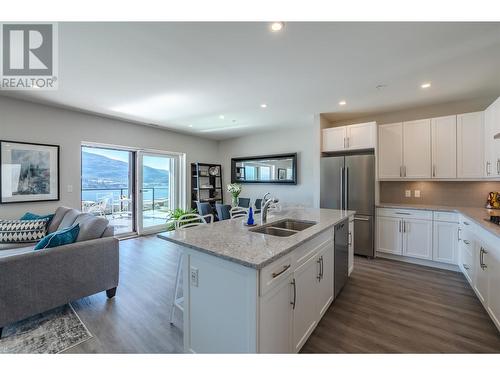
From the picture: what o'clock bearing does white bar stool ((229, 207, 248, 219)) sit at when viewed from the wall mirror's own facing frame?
The white bar stool is roughly at 11 o'clock from the wall mirror.

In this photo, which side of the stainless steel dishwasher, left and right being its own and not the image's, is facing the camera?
right

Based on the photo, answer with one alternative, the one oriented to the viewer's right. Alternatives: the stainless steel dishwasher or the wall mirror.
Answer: the stainless steel dishwasher

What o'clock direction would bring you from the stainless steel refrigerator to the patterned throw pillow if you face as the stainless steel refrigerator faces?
The patterned throw pillow is roughly at 2 o'clock from the stainless steel refrigerator.

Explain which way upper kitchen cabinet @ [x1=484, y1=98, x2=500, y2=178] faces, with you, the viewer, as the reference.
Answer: facing to the left of the viewer

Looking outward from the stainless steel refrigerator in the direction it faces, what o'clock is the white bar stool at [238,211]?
The white bar stool is roughly at 2 o'clock from the stainless steel refrigerator.

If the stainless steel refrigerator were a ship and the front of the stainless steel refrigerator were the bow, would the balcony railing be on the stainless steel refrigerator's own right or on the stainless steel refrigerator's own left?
on the stainless steel refrigerator's own right
